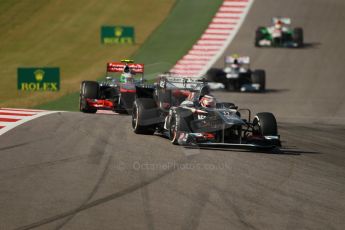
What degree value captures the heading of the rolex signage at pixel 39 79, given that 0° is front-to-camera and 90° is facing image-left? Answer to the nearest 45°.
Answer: approximately 0°

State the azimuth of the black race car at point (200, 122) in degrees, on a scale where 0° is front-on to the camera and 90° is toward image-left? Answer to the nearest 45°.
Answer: approximately 315°

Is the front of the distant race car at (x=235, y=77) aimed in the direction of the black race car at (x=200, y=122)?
yes

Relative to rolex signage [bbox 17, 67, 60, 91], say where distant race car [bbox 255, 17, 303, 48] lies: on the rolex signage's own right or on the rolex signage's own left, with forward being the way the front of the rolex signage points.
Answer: on the rolex signage's own left

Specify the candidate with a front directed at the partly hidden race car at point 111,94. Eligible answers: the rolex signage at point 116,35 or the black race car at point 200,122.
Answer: the rolex signage

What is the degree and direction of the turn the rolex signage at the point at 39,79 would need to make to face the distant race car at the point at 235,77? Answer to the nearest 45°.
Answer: approximately 90° to its left

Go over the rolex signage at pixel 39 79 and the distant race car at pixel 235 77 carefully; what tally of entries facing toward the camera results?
2

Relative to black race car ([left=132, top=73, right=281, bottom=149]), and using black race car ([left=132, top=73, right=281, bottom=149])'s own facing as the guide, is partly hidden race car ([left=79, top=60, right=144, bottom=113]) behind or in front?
behind
